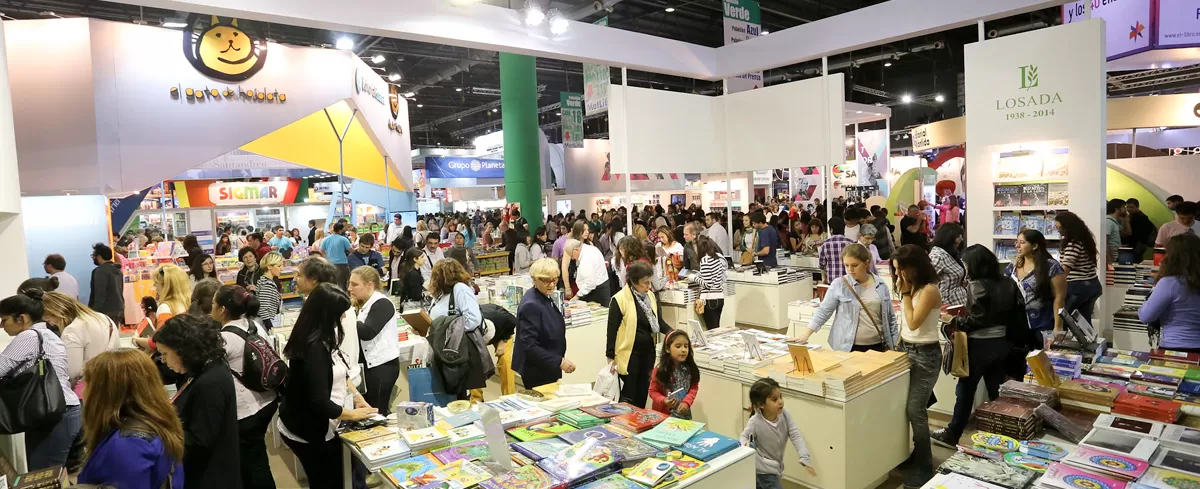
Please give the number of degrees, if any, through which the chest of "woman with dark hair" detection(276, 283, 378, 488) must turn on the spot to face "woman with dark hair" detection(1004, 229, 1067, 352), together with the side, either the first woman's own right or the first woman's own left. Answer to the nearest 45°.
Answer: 0° — they already face them

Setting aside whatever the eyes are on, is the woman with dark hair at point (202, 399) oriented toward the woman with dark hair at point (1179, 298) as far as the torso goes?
no

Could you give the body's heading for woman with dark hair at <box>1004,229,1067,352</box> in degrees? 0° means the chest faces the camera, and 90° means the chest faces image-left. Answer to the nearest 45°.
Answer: approximately 45°

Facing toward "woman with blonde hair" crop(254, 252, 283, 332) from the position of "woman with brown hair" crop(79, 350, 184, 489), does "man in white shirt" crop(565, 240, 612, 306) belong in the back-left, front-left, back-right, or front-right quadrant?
front-right

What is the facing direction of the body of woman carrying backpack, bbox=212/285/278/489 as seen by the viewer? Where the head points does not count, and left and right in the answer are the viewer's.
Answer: facing to the left of the viewer

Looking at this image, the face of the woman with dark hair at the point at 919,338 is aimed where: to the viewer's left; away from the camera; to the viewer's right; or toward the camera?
to the viewer's left

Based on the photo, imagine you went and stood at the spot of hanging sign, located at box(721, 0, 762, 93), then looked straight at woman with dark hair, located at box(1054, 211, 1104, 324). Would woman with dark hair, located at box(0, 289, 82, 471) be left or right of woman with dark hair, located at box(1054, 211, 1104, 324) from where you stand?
right

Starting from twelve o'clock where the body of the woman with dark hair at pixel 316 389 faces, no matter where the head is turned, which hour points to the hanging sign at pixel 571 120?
The hanging sign is roughly at 10 o'clock from the woman with dark hair.

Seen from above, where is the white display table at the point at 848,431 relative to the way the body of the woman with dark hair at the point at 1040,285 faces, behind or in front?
in front

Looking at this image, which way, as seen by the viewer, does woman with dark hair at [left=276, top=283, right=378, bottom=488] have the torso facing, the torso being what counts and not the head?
to the viewer's right

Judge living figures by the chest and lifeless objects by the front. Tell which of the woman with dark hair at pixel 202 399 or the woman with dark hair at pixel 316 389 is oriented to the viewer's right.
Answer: the woman with dark hair at pixel 316 389

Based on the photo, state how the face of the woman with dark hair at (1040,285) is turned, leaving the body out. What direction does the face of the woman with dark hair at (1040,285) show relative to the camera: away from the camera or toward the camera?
toward the camera

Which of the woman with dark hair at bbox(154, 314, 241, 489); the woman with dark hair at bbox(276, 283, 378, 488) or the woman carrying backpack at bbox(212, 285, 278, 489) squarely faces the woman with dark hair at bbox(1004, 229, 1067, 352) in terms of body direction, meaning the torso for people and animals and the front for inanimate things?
the woman with dark hair at bbox(276, 283, 378, 488)

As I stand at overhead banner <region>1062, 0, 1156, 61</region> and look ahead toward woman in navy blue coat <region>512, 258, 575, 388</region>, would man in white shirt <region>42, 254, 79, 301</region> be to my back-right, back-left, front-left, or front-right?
front-right

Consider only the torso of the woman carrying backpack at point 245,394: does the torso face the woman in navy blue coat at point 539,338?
no

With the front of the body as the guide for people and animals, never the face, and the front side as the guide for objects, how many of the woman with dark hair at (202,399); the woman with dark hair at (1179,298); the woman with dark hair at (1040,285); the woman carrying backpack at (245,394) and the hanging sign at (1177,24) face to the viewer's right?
0

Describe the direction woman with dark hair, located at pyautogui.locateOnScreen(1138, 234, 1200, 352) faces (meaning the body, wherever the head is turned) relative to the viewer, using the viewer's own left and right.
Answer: facing away from the viewer and to the left of the viewer
